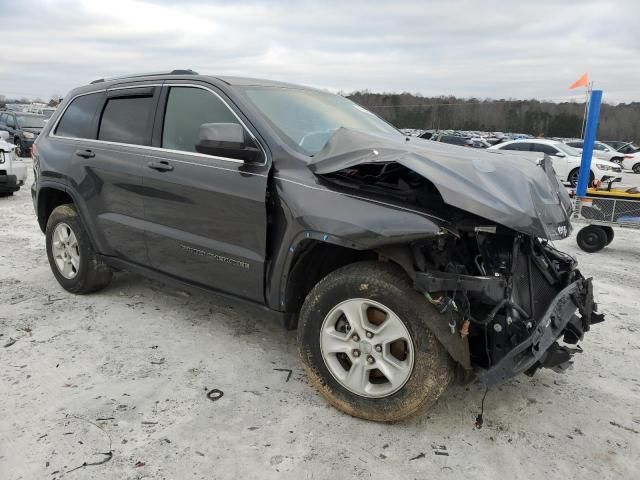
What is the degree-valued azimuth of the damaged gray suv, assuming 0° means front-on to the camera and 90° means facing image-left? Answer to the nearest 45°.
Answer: approximately 315°

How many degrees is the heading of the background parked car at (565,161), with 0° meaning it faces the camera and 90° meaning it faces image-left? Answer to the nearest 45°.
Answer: approximately 315°

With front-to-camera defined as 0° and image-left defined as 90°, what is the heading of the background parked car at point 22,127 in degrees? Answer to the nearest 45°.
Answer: approximately 315°

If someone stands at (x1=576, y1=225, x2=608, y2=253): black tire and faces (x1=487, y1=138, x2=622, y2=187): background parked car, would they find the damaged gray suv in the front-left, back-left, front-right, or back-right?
back-left

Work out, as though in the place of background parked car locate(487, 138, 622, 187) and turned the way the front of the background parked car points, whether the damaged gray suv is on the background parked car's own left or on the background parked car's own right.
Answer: on the background parked car's own right

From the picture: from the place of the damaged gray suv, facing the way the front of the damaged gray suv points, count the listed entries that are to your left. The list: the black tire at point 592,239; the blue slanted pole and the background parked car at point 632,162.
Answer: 3

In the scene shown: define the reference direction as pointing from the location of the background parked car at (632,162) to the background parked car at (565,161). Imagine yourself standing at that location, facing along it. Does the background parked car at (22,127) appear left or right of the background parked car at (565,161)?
right

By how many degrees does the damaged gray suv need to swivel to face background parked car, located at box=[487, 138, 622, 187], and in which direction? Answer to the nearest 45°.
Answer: approximately 90° to its left

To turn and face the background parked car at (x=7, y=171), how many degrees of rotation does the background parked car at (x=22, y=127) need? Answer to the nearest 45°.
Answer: approximately 45° to its right

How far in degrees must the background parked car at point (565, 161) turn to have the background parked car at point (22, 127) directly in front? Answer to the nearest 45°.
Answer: approximately 135° to its right
